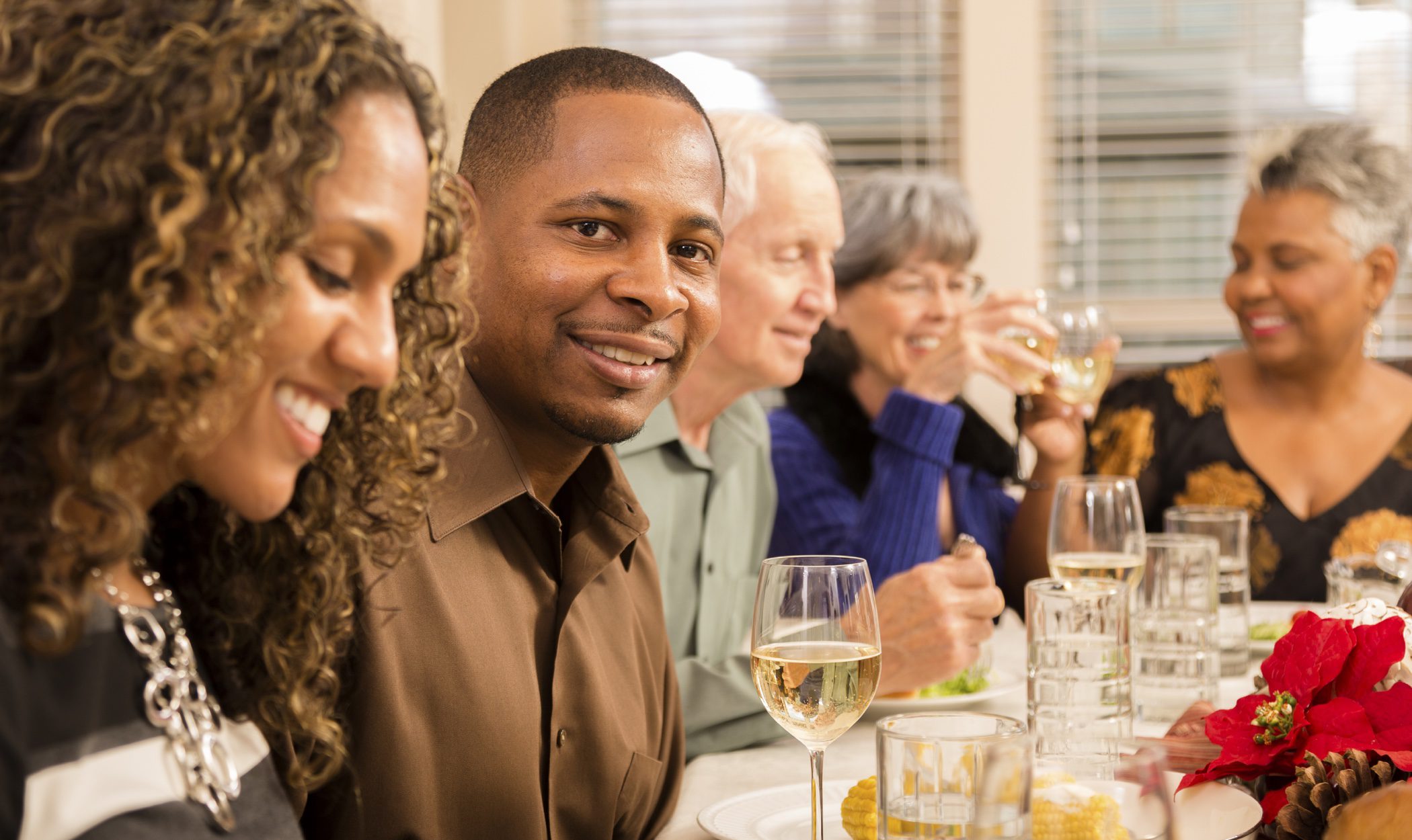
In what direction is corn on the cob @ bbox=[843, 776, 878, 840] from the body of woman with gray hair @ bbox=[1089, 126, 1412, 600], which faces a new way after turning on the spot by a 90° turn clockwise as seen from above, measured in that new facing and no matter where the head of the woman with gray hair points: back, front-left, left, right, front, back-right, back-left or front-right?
left

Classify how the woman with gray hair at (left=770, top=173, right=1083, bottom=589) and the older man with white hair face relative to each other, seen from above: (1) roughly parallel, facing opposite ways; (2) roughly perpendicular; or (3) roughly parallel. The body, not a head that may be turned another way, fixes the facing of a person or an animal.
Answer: roughly parallel

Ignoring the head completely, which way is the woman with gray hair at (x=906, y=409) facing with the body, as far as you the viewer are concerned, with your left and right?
facing the viewer and to the right of the viewer

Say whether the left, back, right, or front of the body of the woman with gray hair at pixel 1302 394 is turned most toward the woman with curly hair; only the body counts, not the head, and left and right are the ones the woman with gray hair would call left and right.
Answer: front

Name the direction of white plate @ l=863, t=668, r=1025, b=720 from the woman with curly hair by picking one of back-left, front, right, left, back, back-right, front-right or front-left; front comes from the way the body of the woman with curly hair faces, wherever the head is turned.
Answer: left

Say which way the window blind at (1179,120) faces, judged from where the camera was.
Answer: facing the viewer

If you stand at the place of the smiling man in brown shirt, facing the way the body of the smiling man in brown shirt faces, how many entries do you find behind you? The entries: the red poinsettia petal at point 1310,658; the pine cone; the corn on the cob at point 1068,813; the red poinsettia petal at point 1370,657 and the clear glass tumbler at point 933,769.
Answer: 0

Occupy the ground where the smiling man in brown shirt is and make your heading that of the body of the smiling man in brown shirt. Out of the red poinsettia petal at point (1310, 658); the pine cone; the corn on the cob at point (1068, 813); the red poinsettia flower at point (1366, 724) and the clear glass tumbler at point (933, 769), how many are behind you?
0

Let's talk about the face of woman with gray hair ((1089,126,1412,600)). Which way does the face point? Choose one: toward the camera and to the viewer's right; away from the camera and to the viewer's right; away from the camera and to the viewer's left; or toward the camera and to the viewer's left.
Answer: toward the camera and to the viewer's left

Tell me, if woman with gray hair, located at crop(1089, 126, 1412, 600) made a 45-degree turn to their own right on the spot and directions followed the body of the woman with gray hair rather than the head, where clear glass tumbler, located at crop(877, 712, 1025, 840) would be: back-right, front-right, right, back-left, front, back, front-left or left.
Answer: front-left

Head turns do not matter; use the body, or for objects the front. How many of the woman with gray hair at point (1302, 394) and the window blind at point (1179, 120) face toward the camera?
2

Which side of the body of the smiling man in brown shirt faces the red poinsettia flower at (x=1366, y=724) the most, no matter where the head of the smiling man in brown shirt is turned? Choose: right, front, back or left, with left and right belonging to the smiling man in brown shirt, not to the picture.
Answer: front
